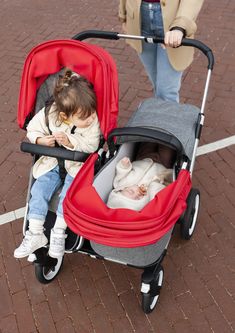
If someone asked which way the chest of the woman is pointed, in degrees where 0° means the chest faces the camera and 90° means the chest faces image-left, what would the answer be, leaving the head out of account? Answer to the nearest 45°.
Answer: approximately 0°

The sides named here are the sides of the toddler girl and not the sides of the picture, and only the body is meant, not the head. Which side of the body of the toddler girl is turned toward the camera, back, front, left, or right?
front

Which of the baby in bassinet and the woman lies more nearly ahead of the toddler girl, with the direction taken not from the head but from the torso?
the baby in bassinet

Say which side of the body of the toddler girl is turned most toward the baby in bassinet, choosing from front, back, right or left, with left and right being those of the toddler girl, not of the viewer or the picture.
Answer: left

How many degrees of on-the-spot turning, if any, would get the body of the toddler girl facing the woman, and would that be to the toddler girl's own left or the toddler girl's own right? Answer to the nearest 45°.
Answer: approximately 135° to the toddler girl's own left

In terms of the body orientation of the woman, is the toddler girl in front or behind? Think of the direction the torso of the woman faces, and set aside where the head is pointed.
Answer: in front

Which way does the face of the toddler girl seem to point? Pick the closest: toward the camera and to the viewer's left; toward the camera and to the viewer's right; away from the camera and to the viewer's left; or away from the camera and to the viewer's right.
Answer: toward the camera and to the viewer's right

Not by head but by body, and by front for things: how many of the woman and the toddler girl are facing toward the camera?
2
